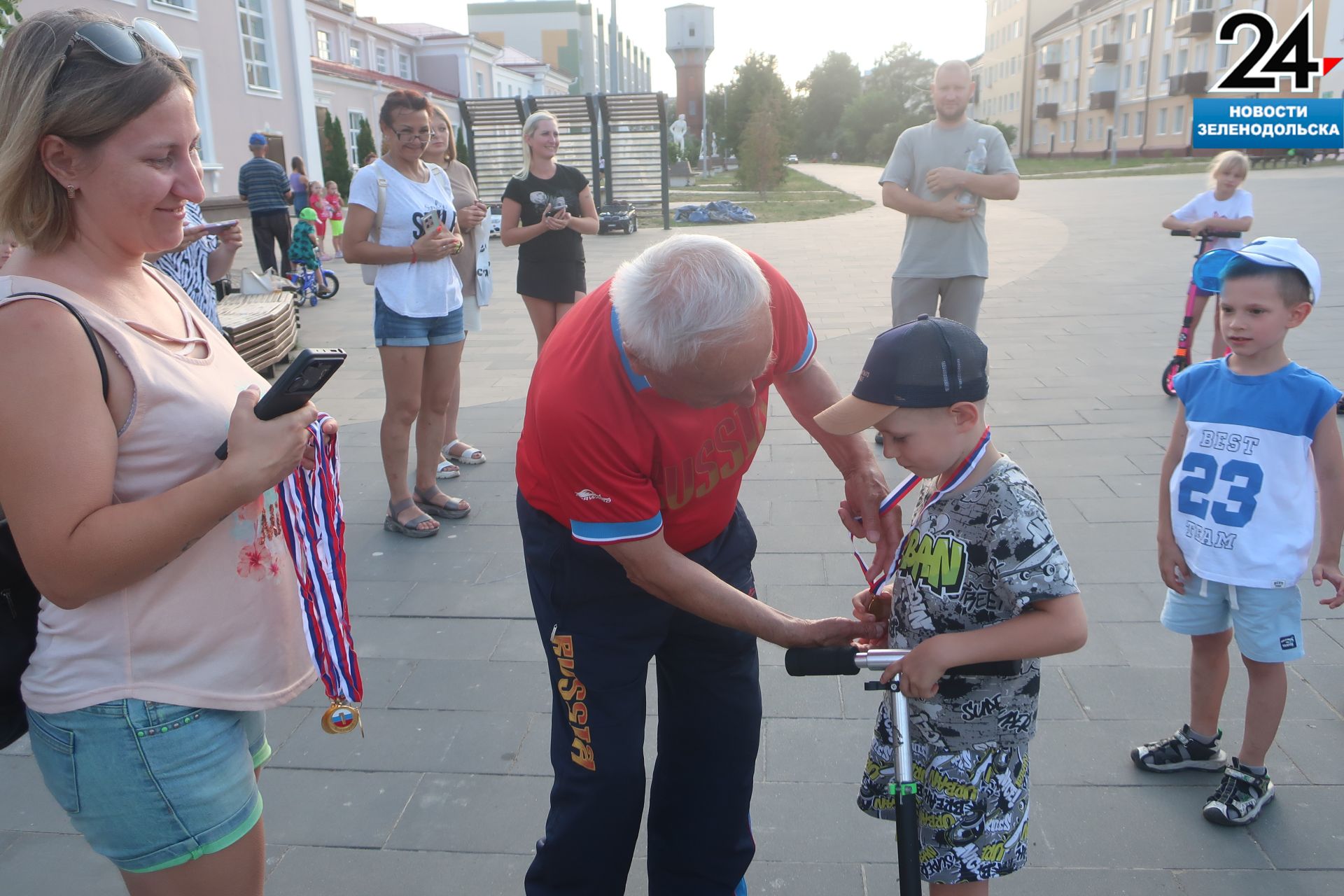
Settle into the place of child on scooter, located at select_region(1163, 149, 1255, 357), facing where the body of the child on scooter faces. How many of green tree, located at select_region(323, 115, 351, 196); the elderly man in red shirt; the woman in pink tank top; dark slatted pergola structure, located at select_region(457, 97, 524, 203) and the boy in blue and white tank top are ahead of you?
3

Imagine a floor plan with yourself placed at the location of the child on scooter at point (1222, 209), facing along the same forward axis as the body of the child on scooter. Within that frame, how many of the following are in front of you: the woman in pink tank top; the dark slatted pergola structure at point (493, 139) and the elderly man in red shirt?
2

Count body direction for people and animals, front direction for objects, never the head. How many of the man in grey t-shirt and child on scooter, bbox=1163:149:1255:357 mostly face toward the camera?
2

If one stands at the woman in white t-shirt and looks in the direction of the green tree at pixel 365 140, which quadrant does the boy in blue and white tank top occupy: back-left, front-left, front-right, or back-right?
back-right

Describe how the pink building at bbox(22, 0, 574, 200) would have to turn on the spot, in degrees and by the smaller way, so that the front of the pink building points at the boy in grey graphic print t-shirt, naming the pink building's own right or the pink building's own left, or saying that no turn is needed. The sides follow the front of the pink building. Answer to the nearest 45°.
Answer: approximately 45° to the pink building's own right

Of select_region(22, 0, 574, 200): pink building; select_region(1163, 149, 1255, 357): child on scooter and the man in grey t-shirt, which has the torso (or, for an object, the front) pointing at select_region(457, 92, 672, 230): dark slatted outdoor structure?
the pink building

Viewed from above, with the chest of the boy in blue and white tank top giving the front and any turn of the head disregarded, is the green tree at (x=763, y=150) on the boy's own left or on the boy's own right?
on the boy's own right

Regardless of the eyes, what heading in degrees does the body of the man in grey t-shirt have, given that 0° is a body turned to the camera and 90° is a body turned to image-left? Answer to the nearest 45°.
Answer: approximately 0°

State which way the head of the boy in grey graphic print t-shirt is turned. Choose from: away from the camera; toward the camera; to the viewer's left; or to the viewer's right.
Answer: to the viewer's left

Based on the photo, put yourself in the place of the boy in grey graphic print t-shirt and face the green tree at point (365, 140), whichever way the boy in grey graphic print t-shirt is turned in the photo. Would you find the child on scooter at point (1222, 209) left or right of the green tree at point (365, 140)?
right

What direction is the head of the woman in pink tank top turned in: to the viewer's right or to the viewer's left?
to the viewer's right

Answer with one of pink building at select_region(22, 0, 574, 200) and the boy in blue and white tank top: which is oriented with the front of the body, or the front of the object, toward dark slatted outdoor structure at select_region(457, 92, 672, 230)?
the pink building

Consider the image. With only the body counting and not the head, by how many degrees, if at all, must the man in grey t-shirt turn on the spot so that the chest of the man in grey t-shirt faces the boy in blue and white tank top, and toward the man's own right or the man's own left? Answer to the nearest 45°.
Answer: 0° — they already face them

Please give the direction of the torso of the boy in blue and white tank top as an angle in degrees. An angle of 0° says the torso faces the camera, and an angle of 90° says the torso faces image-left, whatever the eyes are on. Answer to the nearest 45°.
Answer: approximately 45°

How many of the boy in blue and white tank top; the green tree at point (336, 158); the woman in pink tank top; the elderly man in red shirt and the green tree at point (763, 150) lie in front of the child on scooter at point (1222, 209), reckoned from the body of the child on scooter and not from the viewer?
3

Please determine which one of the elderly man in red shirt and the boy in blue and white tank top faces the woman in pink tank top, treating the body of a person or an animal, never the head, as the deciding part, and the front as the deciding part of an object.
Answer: the boy in blue and white tank top
